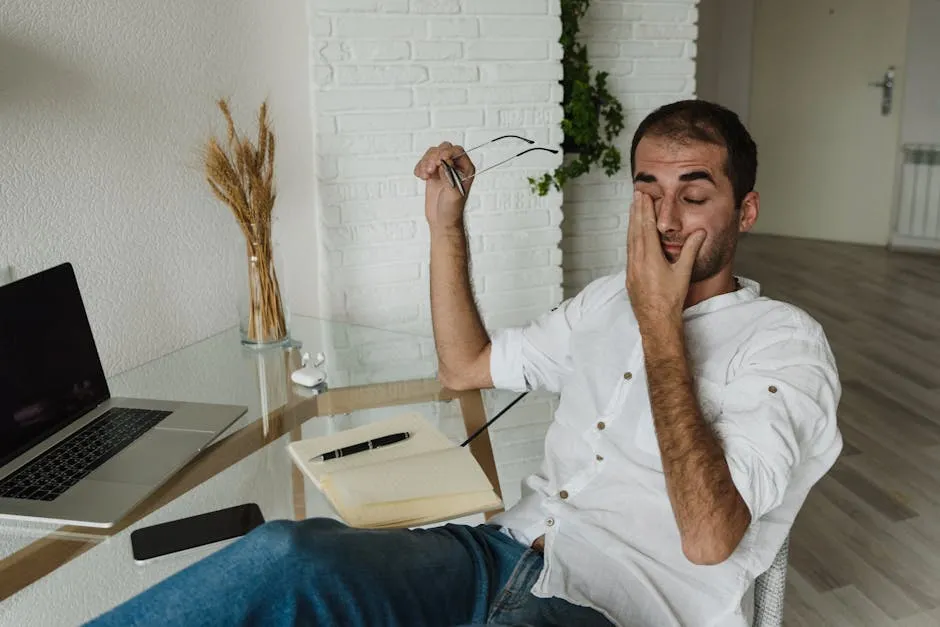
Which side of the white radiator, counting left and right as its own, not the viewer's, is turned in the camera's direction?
front

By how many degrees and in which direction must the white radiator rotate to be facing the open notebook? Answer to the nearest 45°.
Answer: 0° — it already faces it

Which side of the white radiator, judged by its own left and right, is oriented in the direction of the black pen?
front

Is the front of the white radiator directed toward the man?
yes

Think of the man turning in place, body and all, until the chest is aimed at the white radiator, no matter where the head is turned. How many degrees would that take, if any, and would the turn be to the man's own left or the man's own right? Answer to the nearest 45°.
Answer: approximately 180°

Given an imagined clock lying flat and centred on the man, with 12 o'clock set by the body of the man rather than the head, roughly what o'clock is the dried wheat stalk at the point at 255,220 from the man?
The dried wheat stalk is roughly at 3 o'clock from the man.

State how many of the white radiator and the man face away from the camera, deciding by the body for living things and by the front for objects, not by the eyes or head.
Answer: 0

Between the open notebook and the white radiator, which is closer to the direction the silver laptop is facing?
the open notebook

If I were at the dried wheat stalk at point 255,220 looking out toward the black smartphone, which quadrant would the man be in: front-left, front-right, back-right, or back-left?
front-left

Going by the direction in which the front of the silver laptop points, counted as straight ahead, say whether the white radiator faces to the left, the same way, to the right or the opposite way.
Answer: to the right

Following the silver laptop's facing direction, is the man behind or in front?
in front

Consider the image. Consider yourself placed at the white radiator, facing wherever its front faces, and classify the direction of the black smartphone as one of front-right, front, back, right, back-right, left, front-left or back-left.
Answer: front

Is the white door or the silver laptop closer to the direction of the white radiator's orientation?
the silver laptop

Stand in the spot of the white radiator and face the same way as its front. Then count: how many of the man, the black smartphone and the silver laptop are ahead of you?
3
